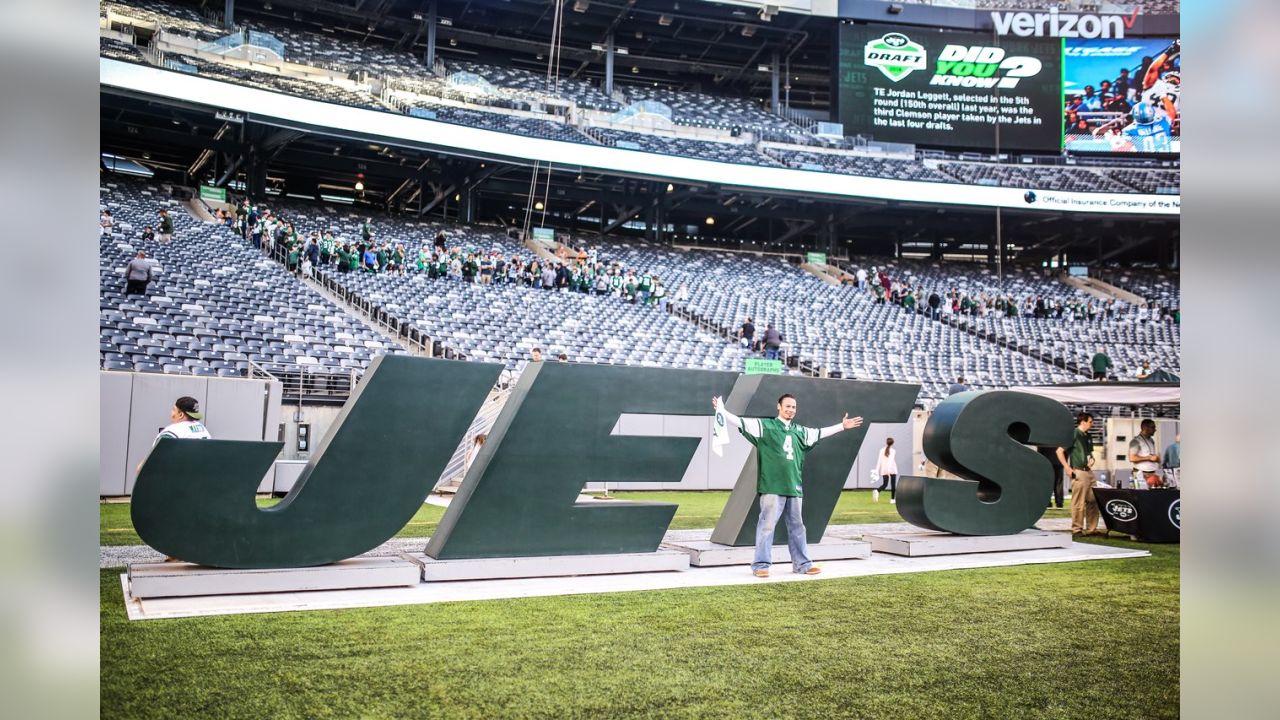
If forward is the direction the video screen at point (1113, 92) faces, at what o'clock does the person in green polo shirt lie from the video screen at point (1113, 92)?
The person in green polo shirt is roughly at 12 o'clock from the video screen.

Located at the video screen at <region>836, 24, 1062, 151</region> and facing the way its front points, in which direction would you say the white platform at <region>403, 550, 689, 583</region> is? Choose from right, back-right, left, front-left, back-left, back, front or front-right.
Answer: front

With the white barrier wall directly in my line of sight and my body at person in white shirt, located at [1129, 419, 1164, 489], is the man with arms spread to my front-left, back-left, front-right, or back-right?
front-left

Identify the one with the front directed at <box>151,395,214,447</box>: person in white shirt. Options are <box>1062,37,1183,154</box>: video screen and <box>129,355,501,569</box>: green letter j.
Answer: the video screen

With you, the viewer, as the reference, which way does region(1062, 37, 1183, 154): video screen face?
facing the viewer

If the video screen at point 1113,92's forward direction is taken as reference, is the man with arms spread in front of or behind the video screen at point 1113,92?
in front

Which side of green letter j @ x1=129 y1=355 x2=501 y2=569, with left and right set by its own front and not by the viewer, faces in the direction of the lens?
front

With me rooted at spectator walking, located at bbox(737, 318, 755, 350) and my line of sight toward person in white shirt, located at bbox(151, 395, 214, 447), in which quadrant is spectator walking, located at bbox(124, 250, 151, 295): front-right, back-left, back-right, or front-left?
front-right

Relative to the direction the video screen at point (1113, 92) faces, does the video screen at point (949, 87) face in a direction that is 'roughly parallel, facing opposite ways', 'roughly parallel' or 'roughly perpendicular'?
roughly parallel

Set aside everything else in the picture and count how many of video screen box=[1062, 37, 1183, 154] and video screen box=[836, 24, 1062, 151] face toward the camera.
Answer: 2

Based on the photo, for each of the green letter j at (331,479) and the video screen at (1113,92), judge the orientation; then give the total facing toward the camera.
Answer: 2

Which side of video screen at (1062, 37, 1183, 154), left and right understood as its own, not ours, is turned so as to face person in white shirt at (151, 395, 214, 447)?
front

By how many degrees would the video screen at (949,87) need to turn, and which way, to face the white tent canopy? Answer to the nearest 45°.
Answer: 0° — it already faces it

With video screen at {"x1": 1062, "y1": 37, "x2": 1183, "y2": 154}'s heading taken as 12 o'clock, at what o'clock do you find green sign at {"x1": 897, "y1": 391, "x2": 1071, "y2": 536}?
The green sign is roughly at 12 o'clock from the video screen.

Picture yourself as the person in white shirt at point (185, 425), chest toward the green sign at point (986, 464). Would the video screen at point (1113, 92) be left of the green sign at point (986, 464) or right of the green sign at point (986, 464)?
left

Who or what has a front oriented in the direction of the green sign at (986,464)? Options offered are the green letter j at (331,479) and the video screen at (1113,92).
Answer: the video screen

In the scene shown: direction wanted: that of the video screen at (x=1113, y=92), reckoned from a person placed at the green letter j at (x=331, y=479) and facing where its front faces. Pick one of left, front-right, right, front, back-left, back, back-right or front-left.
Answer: back-left

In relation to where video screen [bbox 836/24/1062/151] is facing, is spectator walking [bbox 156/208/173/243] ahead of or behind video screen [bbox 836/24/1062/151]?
ahead

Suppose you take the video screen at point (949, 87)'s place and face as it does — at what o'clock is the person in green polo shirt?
The person in green polo shirt is roughly at 12 o'clock from the video screen.

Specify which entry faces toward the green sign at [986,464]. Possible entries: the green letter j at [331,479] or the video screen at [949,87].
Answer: the video screen

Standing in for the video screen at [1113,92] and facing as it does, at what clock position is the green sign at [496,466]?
The green sign is roughly at 12 o'clock from the video screen.
